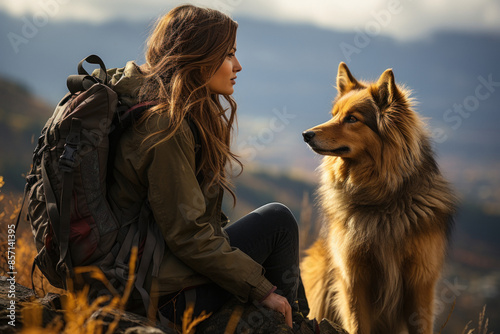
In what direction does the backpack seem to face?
to the viewer's left

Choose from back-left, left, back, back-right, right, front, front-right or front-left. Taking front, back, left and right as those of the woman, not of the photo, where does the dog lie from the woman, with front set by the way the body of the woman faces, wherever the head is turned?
front-left

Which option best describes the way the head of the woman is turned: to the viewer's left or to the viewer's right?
to the viewer's right

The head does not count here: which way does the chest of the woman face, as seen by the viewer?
to the viewer's right
